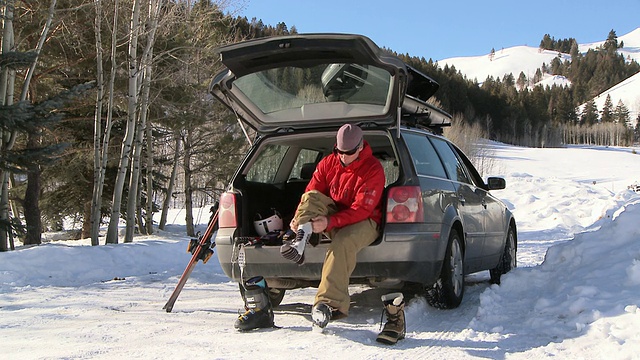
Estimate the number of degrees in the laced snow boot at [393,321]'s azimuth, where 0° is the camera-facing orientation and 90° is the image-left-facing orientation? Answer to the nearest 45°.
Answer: approximately 45°

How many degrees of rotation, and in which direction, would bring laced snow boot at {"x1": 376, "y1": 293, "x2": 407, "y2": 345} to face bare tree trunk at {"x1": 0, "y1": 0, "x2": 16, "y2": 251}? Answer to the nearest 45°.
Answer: approximately 90° to its right

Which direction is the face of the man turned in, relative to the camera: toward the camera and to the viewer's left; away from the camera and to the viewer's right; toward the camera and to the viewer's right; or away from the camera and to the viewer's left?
toward the camera and to the viewer's left

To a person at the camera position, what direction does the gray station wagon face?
facing away from the viewer and to the right of the viewer

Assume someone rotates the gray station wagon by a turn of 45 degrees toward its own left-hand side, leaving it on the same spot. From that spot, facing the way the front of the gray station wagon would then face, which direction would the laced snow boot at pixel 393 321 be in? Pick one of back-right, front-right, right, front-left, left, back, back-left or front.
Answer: back

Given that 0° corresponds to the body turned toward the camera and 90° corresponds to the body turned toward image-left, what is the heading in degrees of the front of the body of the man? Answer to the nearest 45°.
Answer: approximately 45°
